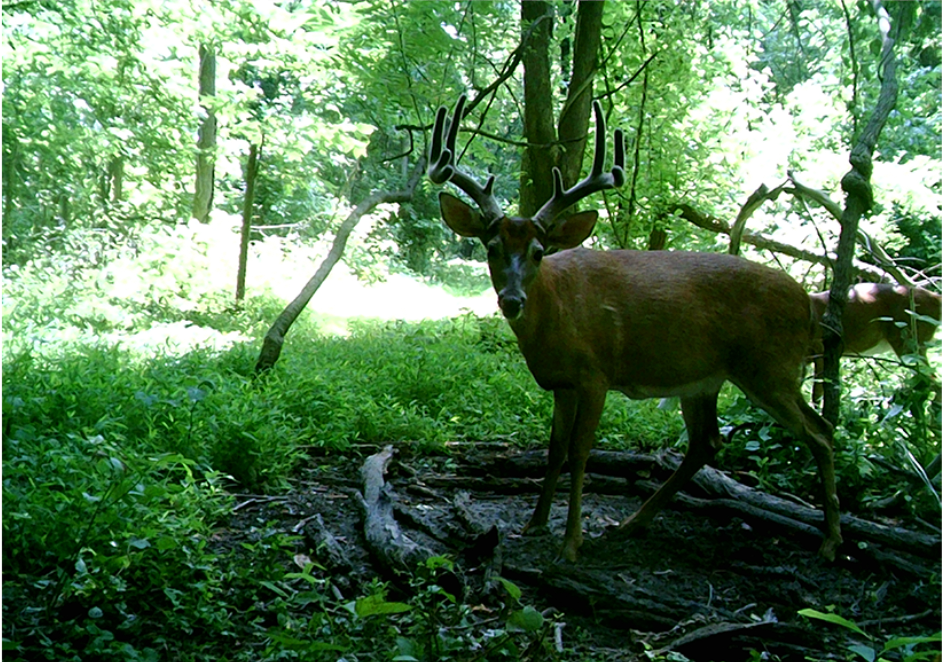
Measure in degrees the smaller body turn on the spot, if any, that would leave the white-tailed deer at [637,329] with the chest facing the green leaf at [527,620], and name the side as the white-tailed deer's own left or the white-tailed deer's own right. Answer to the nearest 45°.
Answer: approximately 90° to the white-tailed deer's own left

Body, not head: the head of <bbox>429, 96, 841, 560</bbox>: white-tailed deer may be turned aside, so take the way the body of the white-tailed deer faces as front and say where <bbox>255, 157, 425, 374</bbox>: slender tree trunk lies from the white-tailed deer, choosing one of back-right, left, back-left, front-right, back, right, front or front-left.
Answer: front-right

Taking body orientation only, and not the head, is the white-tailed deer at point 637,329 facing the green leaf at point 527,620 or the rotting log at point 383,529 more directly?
the rotting log

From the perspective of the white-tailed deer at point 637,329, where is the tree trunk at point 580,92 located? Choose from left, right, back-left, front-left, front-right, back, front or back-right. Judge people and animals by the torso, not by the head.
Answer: right

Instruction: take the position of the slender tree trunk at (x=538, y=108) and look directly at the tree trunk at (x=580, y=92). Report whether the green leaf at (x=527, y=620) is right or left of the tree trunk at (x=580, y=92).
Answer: right

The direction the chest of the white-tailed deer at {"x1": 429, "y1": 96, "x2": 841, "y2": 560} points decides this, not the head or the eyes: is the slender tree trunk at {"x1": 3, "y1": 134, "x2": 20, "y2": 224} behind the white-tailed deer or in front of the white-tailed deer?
in front

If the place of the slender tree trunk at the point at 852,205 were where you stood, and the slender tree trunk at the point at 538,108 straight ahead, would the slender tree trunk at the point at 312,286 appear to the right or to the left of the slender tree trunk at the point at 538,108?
left

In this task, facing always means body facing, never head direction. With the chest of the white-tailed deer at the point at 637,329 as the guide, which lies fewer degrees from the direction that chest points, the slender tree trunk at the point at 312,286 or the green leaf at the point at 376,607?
the slender tree trunk

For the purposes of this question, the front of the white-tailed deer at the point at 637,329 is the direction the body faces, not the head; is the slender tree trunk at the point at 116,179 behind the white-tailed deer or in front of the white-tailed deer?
in front

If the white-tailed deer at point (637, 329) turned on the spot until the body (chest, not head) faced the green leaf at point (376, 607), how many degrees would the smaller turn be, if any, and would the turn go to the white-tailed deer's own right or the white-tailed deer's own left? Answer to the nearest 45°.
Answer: approximately 90° to the white-tailed deer's own left

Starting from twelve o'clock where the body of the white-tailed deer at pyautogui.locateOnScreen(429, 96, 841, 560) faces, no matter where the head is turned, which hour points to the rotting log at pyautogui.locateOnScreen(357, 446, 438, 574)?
The rotting log is roughly at 11 o'clock from the white-tailed deer.

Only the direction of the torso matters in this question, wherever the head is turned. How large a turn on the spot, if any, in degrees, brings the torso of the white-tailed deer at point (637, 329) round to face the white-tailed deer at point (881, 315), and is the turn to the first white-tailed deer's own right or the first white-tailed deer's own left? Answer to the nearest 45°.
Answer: approximately 135° to the first white-tailed deer's own right

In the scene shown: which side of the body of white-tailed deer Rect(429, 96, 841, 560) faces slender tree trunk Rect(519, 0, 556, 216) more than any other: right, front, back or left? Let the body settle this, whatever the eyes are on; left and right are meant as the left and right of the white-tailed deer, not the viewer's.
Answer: right

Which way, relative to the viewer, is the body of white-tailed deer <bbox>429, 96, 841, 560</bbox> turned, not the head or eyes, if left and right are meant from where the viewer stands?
facing to the left of the viewer
